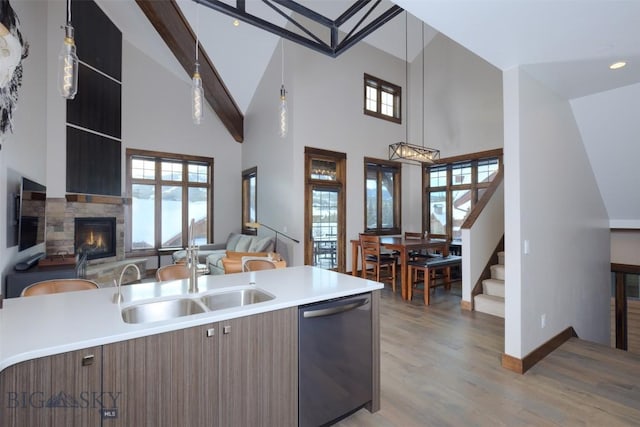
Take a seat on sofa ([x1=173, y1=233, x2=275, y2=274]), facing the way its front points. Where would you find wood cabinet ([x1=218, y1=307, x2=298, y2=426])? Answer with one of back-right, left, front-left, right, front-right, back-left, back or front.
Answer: front-left

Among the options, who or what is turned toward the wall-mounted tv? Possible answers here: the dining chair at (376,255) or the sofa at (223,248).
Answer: the sofa

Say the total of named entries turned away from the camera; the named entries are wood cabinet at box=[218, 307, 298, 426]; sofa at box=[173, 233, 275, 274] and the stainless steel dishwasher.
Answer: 0

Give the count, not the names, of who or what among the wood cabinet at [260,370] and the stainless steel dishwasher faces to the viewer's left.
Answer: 0

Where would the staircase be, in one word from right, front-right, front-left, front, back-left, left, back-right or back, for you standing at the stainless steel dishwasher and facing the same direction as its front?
left

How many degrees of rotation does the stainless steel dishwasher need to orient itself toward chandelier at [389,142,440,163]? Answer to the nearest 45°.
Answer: approximately 135° to its left

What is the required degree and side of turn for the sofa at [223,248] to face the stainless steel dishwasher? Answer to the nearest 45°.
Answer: approximately 45° to its left

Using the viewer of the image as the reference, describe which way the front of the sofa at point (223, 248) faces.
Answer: facing the viewer and to the left of the viewer

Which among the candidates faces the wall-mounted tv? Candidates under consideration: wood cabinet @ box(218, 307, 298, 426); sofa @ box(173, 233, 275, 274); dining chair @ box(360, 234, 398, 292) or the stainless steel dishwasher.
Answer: the sofa

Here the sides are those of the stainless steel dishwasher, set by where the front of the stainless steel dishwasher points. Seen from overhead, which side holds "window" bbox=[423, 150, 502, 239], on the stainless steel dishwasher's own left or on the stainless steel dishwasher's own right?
on the stainless steel dishwasher's own left
